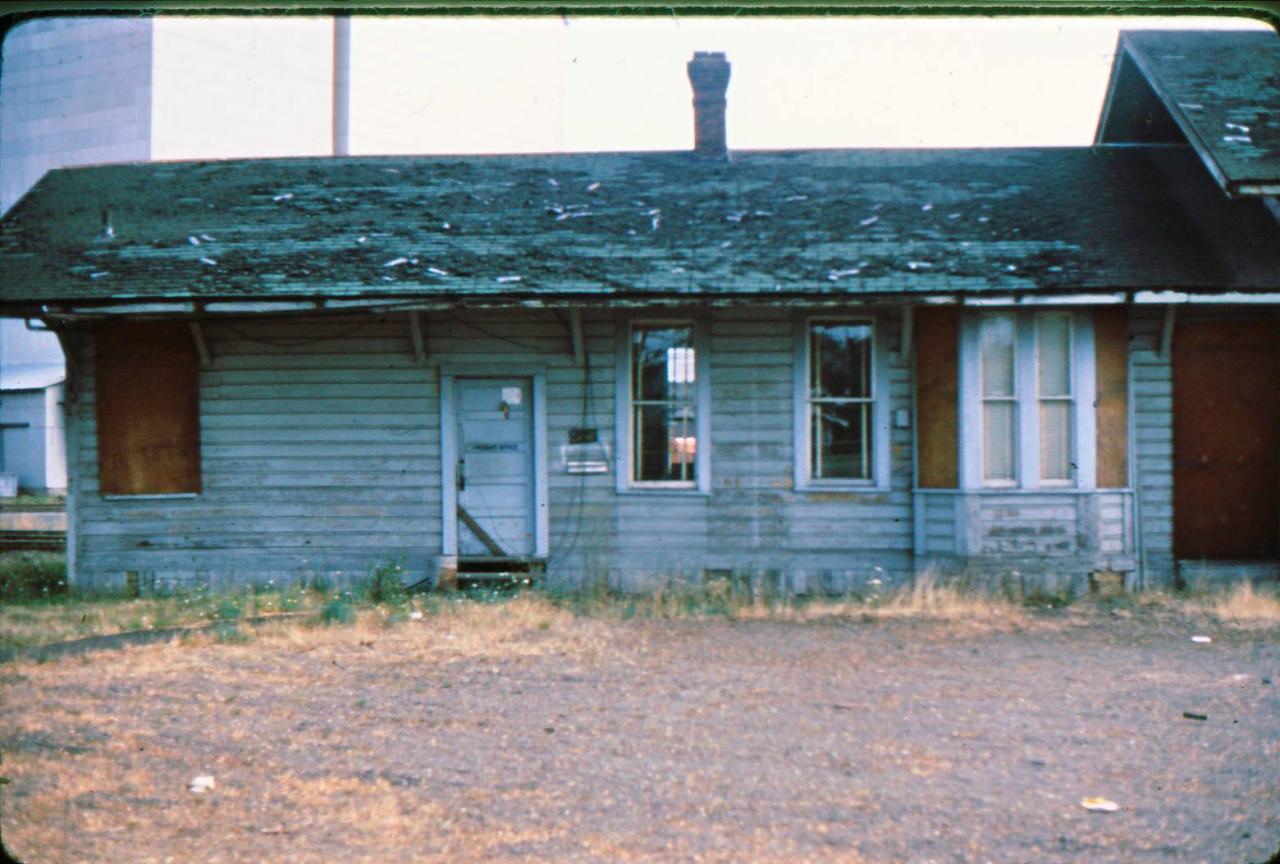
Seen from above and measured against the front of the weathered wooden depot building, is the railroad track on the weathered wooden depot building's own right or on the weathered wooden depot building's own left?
on the weathered wooden depot building's own right

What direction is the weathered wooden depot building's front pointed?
toward the camera
